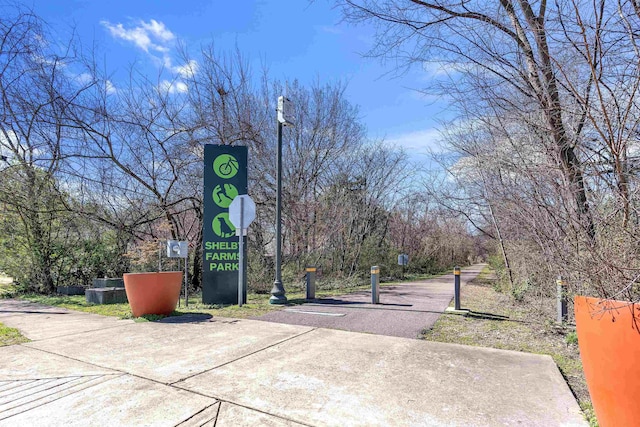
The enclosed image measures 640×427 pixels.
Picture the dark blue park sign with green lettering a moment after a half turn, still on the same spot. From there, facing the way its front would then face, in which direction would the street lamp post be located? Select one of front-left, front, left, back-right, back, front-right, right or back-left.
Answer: right

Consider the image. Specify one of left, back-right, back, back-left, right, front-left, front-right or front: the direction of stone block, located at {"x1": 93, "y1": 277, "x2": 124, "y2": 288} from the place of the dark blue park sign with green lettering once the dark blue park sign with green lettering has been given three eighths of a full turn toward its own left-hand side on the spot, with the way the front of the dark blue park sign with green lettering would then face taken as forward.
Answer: left

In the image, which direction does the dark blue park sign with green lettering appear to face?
toward the camera

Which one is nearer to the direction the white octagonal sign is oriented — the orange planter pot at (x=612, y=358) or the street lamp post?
the street lamp post

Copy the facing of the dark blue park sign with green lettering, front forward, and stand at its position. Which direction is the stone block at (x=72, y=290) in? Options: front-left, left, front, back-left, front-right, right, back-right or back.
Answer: back-right

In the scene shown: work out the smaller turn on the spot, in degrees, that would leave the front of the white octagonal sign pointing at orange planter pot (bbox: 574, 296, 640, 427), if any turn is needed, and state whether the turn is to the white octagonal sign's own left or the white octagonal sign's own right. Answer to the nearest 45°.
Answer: approximately 180°

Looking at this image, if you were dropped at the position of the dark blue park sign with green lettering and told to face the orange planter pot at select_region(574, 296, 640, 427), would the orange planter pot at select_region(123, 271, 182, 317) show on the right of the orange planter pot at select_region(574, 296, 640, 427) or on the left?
right

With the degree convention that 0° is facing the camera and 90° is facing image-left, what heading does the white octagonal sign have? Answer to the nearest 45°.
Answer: approximately 180°

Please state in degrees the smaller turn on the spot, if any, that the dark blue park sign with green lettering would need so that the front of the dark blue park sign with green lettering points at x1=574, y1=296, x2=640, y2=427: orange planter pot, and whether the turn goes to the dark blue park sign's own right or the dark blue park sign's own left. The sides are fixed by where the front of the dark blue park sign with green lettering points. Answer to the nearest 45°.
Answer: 0° — it already faces it
